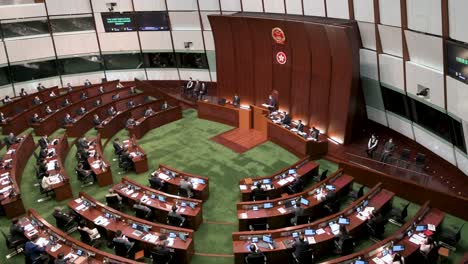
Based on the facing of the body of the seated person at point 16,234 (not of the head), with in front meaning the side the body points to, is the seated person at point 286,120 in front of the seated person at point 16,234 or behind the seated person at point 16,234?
in front

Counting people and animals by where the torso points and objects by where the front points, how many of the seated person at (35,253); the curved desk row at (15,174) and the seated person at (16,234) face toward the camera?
0

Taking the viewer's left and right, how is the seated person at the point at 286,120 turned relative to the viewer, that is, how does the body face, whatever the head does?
facing the viewer and to the left of the viewer

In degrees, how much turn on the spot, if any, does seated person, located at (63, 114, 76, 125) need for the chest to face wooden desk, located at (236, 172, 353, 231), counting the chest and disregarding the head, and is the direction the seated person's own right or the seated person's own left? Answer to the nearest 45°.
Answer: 0° — they already face it

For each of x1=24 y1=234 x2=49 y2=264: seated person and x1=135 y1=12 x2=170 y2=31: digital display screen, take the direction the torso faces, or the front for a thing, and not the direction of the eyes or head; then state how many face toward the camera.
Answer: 1

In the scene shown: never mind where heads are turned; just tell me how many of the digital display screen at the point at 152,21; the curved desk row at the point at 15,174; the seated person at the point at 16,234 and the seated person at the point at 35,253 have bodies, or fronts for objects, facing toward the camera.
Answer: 1

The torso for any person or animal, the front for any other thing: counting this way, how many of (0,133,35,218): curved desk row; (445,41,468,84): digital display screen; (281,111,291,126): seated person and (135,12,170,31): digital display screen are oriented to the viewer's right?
1

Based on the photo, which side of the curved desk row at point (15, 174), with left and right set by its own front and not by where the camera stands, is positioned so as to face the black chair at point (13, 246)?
right

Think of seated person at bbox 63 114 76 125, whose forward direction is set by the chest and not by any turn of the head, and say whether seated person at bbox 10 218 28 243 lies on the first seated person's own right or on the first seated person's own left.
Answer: on the first seated person's own right

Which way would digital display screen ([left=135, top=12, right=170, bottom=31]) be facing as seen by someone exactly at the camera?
facing the viewer

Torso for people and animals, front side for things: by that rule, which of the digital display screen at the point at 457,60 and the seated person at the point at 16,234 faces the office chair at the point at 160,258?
the digital display screen

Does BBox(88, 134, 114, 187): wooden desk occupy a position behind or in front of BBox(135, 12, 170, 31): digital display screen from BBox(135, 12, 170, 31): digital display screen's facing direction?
in front

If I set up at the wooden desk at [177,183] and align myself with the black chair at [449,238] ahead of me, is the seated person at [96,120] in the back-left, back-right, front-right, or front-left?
back-left

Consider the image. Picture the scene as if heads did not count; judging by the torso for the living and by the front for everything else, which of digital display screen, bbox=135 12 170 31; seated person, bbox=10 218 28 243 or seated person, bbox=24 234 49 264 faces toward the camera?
the digital display screen
